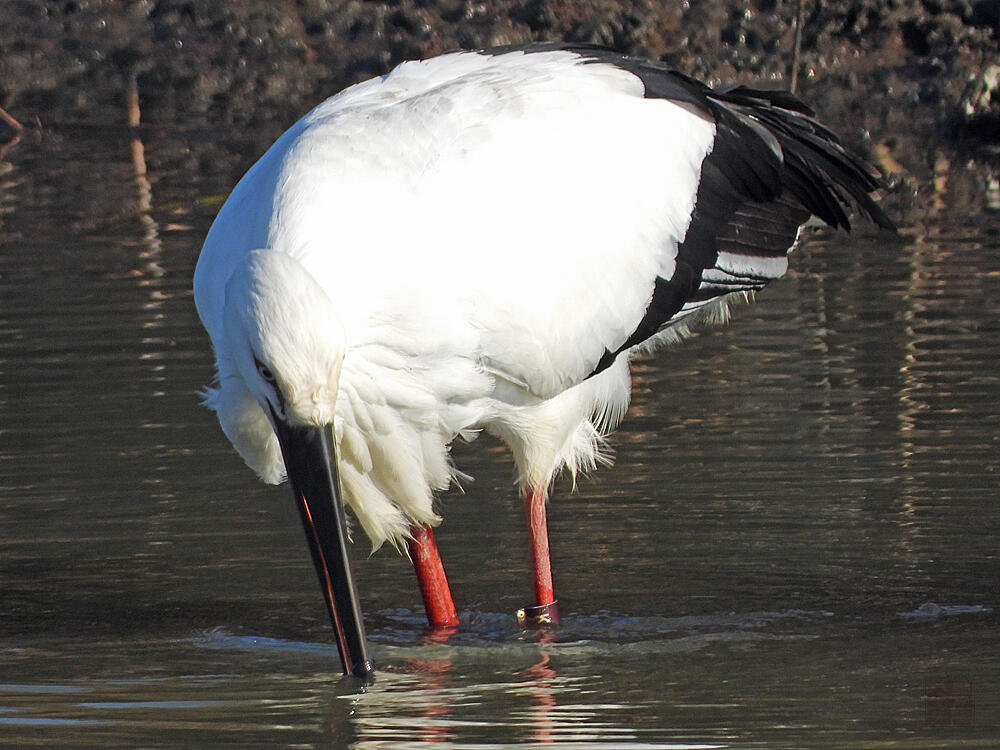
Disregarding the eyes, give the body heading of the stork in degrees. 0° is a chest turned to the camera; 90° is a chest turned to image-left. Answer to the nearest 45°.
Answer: approximately 45°
